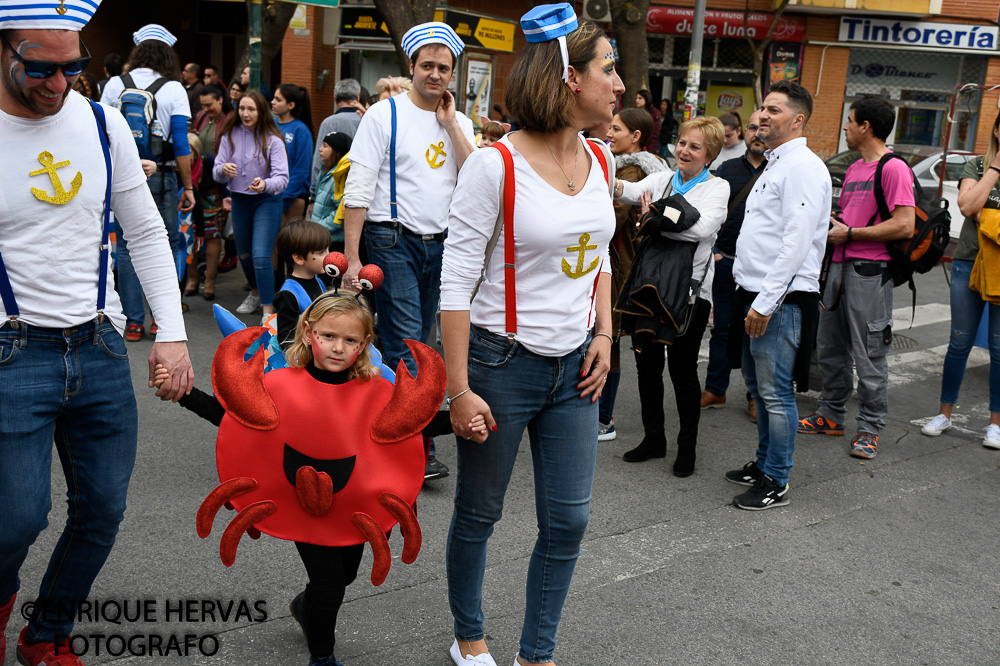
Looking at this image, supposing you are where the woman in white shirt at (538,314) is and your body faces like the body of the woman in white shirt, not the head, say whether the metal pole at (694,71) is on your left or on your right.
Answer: on your left

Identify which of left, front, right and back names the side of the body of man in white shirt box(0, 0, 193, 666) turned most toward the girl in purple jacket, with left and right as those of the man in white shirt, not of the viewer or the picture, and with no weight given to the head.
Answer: back

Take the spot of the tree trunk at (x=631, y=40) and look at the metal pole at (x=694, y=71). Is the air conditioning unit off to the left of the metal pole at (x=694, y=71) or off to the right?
left

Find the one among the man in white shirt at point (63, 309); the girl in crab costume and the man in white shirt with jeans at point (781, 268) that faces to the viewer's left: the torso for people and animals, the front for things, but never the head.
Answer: the man in white shirt with jeans

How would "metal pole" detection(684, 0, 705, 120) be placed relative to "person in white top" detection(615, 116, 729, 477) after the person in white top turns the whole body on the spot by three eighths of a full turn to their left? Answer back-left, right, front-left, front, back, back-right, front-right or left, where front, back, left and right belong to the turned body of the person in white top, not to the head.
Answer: left

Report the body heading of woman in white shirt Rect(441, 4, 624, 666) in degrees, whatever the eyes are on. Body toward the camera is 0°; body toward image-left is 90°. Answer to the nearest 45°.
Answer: approximately 315°

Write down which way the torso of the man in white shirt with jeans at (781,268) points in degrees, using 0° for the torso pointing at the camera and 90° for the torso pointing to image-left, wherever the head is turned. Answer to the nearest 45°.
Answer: approximately 90°

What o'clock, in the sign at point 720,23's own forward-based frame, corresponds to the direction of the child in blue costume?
The child in blue costume is roughly at 12 o'clock from the sign.

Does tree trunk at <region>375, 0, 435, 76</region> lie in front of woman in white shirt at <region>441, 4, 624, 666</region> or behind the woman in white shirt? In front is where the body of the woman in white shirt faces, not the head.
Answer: behind

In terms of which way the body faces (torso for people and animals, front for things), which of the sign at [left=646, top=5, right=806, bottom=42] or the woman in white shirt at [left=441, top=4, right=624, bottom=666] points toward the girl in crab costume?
the sign

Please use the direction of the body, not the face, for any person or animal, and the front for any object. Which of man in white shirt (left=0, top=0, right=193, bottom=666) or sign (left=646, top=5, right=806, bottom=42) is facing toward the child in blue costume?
the sign

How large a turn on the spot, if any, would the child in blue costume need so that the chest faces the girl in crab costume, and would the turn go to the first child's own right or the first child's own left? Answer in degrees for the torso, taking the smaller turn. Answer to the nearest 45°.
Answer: approximately 45° to the first child's own right

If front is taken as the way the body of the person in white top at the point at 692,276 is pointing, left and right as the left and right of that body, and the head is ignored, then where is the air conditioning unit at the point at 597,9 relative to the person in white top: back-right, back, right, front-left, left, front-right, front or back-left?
back-right

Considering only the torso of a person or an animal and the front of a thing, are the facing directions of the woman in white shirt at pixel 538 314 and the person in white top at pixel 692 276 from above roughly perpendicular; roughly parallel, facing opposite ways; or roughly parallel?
roughly perpendicular

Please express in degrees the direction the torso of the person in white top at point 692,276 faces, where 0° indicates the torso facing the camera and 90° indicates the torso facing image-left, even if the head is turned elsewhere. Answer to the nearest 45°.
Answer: approximately 45°

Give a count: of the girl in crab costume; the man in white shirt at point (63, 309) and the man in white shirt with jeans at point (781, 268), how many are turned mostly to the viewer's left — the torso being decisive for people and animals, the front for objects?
1

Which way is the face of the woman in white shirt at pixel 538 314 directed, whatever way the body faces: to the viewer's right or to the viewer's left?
to the viewer's right
